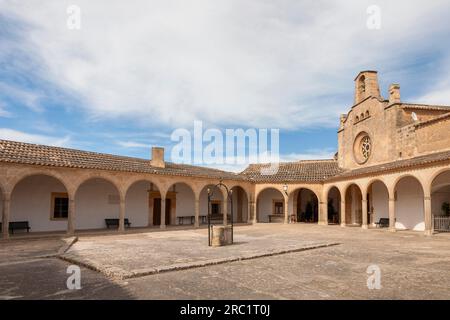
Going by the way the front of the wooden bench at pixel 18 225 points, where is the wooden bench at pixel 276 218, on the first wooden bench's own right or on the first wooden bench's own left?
on the first wooden bench's own left

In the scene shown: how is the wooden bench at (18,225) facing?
toward the camera

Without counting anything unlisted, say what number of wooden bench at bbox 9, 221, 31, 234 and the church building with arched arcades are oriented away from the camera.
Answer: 0

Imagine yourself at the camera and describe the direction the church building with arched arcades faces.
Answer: facing the viewer and to the left of the viewer
